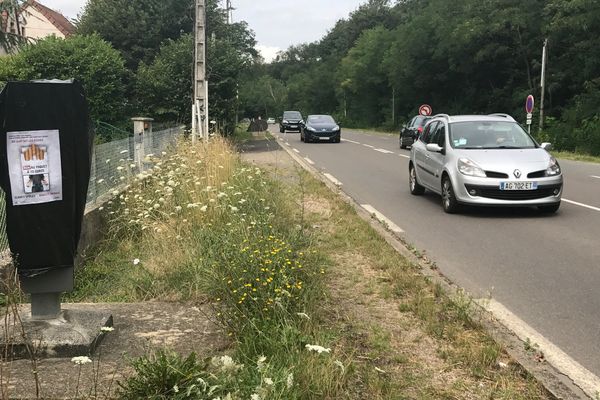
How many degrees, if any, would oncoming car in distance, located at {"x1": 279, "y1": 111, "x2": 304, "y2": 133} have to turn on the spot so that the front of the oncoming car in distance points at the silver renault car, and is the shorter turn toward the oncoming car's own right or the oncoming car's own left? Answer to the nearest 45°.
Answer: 0° — it already faces it

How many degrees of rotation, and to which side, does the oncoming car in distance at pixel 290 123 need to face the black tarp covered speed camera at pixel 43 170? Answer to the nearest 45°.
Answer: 0° — it already faces it

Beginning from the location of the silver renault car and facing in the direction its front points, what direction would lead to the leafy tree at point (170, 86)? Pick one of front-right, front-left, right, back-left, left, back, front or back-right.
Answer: back

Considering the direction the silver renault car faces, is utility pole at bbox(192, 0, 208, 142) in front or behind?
behind

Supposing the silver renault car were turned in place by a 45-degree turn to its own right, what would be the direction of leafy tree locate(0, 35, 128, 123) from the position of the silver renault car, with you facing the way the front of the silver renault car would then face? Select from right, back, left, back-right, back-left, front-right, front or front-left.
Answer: back-right
